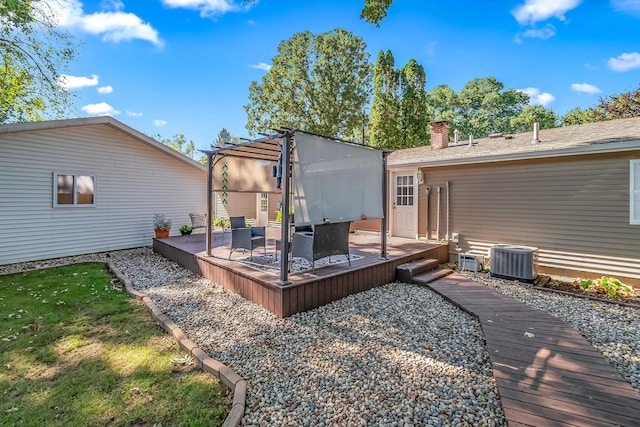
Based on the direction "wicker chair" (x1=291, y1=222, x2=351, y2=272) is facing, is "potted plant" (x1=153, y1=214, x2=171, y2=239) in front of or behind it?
in front

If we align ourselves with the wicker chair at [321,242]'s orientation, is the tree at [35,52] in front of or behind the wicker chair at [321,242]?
in front

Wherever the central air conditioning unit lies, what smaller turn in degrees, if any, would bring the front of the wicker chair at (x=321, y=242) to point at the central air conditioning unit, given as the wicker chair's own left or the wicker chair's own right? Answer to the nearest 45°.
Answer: approximately 135° to the wicker chair's own right

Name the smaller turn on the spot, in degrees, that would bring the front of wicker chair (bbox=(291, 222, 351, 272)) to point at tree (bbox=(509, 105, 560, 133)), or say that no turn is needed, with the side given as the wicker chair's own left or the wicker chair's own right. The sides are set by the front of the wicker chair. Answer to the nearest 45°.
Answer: approximately 90° to the wicker chair's own right

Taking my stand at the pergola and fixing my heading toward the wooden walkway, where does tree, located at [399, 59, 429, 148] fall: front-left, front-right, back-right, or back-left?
back-left

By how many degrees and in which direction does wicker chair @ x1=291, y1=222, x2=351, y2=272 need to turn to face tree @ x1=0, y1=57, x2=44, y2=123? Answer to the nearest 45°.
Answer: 0° — it already faces it

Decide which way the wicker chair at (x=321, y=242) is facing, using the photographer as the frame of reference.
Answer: facing away from the viewer and to the left of the viewer

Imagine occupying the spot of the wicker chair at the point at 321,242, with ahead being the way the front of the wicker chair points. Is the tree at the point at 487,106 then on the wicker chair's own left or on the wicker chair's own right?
on the wicker chair's own right

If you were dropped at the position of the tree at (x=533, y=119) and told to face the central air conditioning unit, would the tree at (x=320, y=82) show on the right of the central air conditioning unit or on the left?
right

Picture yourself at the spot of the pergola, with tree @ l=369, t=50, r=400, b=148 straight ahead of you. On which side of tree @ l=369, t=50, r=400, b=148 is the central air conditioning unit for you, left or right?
right

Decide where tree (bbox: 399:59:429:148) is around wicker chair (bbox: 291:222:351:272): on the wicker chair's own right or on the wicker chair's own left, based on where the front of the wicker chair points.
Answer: on the wicker chair's own right
